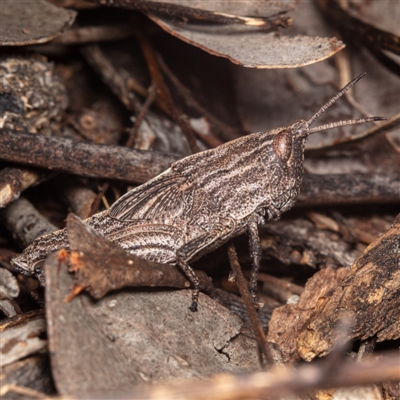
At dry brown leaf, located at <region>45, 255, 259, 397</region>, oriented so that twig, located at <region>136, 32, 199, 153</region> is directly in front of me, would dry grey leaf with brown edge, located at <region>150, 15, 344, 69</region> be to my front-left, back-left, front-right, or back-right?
front-right

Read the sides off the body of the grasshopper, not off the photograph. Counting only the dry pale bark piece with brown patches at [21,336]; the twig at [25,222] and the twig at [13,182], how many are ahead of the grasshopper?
0

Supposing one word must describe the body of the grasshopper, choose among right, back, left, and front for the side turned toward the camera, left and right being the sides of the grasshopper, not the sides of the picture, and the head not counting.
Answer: right

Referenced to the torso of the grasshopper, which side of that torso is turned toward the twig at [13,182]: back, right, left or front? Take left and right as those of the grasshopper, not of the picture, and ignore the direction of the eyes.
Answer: back

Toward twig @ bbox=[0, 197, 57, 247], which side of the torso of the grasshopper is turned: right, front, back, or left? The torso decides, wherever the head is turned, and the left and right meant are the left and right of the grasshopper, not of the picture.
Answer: back
